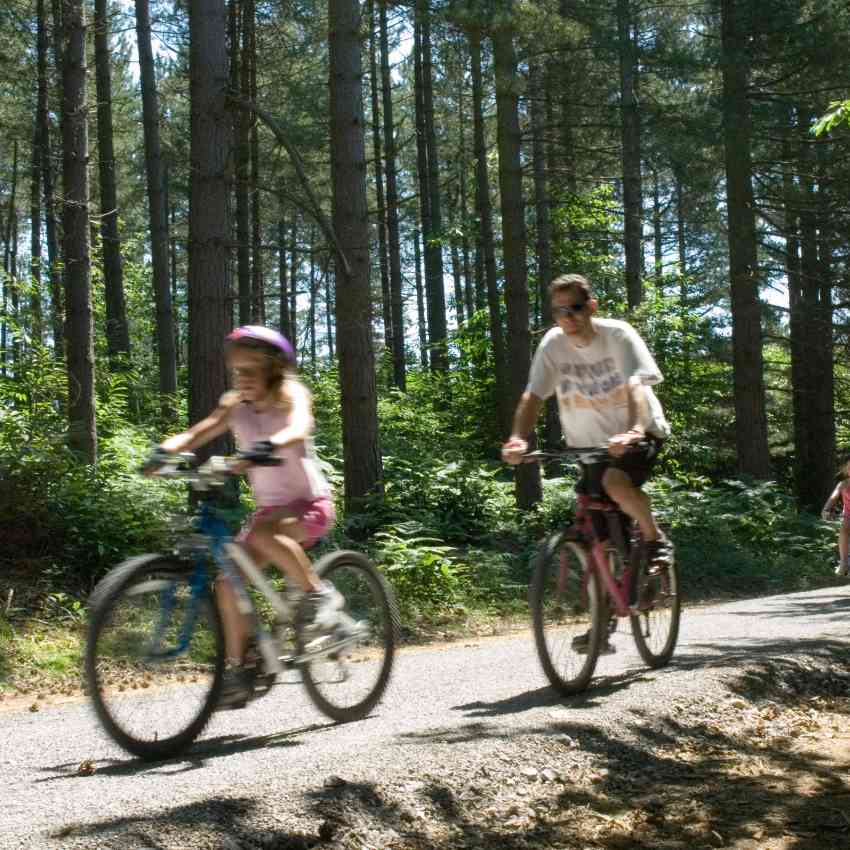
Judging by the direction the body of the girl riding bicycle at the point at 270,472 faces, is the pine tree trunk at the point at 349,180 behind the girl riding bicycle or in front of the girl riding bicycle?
behind

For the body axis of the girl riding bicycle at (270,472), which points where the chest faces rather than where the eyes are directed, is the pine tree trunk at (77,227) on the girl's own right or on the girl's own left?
on the girl's own right

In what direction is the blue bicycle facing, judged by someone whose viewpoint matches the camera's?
facing the viewer and to the left of the viewer

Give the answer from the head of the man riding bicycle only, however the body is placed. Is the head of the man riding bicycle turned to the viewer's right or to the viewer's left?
to the viewer's left

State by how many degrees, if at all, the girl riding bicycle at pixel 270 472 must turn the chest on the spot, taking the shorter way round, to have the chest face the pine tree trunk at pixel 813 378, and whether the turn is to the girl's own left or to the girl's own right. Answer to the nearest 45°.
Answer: approximately 180°

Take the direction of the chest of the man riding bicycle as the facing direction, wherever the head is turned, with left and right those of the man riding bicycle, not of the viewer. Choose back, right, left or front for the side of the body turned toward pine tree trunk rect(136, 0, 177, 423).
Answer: right

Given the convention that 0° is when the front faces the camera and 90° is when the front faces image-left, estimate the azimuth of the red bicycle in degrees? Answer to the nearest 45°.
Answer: approximately 45°

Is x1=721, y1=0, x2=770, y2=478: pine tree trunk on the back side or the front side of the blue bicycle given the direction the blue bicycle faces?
on the back side

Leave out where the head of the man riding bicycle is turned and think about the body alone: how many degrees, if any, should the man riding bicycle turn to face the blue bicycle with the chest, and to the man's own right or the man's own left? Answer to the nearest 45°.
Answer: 0° — they already face it

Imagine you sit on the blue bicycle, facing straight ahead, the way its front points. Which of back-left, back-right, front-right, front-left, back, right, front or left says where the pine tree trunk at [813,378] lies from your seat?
back

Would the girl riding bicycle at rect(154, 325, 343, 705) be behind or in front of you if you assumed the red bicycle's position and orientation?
in front

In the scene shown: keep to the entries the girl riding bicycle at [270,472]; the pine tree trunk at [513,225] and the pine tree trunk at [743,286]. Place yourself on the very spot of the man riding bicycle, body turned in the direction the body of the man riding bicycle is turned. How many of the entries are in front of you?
1

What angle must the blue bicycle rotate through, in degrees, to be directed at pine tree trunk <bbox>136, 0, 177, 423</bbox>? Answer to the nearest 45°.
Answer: approximately 135° to its right
